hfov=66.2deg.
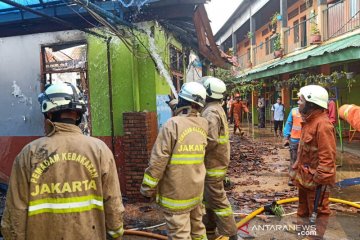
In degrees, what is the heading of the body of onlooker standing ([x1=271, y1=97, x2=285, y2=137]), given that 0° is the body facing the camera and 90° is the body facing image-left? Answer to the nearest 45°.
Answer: approximately 0°

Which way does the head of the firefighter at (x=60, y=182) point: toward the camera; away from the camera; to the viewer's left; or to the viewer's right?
away from the camera

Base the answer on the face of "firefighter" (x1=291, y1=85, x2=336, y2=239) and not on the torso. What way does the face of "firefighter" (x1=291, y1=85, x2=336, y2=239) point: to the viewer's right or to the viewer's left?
to the viewer's left

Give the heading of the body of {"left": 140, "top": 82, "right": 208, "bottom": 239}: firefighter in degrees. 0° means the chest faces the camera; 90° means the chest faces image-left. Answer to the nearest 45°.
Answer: approximately 135°

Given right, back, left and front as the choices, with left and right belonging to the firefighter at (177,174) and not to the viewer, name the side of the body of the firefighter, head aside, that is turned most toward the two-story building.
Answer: right

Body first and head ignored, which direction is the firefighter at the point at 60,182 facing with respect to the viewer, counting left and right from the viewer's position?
facing away from the viewer

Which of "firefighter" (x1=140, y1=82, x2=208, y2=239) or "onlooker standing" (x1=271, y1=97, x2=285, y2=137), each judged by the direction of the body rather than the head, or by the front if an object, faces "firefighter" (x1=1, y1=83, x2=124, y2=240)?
the onlooker standing
